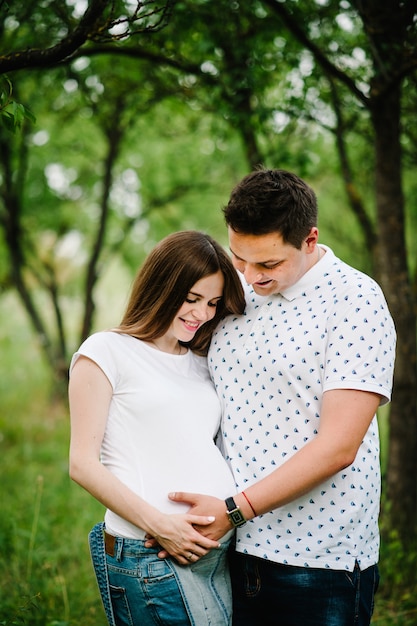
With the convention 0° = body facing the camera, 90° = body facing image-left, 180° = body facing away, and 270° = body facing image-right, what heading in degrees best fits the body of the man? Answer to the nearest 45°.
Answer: approximately 45°

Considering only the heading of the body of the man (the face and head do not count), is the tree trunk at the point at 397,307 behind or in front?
behind
